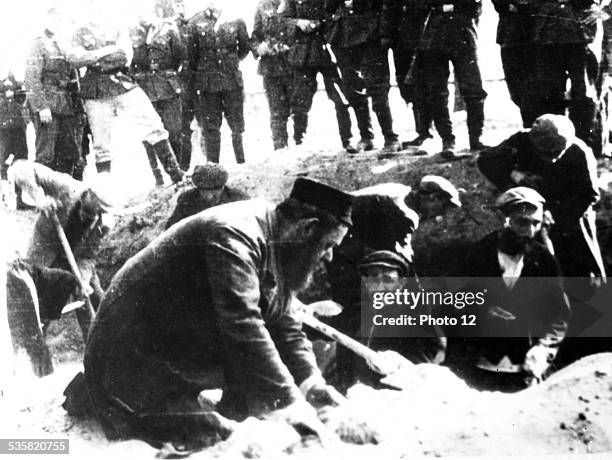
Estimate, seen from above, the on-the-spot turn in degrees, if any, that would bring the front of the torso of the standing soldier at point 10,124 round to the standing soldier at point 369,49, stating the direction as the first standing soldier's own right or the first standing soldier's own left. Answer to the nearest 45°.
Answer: approximately 45° to the first standing soldier's own left

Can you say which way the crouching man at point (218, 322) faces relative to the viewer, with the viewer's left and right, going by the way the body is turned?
facing to the right of the viewer

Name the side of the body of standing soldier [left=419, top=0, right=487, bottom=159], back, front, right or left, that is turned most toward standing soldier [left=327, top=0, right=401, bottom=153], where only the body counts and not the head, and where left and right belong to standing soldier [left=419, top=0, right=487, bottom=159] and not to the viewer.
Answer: right

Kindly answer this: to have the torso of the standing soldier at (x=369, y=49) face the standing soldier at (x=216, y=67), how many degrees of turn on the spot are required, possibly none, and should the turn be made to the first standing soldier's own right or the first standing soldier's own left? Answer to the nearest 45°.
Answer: approximately 90° to the first standing soldier's own right

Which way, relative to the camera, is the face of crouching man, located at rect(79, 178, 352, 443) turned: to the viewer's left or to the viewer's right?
to the viewer's right

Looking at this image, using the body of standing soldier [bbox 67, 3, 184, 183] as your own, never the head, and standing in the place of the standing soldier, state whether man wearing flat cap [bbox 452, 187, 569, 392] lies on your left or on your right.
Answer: on your left

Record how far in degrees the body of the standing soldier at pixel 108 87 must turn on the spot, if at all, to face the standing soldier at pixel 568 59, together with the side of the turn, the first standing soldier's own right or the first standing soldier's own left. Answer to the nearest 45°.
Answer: approximately 90° to the first standing soldier's own left

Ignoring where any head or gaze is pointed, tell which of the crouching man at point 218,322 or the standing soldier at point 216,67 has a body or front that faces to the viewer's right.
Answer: the crouching man

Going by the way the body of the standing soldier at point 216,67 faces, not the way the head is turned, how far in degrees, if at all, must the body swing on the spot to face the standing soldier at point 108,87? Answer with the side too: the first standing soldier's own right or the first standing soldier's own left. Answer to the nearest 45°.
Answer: approximately 90° to the first standing soldier's own right

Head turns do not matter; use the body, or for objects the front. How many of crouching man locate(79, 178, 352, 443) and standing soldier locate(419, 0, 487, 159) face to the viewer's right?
1
